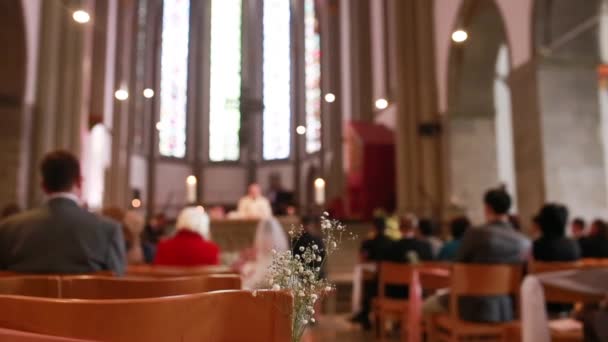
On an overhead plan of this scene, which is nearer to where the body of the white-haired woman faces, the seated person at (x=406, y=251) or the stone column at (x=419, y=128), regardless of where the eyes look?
the stone column

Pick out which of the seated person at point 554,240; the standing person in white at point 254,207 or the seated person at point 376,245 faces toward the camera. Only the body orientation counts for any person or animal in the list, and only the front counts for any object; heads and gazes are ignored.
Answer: the standing person in white at point 254,207

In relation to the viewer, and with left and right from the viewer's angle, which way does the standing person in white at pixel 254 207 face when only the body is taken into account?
facing the viewer

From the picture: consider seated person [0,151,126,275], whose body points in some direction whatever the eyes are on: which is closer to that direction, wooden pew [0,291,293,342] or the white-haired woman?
the white-haired woman

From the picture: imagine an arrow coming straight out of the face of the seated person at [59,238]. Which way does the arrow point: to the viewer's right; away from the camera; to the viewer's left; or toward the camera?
away from the camera

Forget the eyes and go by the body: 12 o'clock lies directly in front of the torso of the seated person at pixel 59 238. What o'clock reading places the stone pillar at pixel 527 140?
The stone pillar is roughly at 2 o'clock from the seated person.

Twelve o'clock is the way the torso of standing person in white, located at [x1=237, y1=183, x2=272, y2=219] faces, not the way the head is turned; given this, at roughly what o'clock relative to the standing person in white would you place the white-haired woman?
The white-haired woman is roughly at 12 o'clock from the standing person in white.

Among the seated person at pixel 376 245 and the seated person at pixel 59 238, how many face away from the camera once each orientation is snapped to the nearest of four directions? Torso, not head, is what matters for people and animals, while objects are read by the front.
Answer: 2

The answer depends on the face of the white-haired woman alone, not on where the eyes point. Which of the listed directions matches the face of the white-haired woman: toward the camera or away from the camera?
away from the camera

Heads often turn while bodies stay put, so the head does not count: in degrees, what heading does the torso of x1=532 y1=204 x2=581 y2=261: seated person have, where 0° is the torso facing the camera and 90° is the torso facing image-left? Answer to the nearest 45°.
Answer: approximately 180°

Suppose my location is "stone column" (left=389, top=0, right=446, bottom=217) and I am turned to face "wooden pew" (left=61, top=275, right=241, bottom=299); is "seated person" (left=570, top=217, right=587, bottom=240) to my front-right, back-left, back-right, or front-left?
front-left

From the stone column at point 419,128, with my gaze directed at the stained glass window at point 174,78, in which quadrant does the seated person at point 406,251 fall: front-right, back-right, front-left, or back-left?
back-left

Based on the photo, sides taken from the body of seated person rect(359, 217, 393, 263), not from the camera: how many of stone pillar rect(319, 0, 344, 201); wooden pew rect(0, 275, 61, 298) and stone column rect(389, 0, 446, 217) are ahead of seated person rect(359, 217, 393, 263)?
2

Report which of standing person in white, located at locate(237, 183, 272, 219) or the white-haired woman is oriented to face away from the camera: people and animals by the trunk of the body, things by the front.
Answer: the white-haired woman

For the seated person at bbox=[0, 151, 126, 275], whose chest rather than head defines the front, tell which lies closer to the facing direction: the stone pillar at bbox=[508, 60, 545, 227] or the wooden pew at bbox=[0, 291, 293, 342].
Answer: the stone pillar

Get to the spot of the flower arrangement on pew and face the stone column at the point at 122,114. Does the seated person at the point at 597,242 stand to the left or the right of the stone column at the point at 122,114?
right

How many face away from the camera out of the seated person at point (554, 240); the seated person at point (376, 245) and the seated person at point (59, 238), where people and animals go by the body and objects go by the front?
3

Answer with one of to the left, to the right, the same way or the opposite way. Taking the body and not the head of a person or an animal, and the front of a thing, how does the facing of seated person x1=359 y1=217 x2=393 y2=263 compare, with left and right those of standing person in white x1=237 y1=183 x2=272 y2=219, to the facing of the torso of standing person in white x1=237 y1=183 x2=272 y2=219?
the opposite way

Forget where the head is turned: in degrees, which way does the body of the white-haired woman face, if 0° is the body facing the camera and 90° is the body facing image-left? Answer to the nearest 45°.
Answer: approximately 180°

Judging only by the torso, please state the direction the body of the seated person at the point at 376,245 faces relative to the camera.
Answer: away from the camera

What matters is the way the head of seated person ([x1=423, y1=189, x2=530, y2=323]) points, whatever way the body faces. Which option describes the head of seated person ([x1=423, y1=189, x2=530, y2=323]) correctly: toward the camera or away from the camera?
away from the camera
